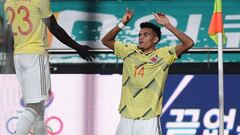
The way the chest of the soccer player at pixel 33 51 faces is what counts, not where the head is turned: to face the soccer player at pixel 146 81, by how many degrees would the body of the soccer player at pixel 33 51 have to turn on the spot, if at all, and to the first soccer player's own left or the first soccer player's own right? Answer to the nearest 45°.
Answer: approximately 45° to the first soccer player's own right

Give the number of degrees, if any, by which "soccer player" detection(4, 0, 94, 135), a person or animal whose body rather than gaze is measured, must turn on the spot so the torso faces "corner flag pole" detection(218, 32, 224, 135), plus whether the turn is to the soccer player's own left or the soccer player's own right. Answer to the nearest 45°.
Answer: approximately 45° to the soccer player's own right

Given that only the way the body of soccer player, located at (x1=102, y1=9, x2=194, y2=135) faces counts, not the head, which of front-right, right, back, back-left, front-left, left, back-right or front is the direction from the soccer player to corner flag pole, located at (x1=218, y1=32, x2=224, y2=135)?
back-left

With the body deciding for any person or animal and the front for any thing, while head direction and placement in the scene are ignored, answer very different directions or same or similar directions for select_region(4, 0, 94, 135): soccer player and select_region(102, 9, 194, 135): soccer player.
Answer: very different directions

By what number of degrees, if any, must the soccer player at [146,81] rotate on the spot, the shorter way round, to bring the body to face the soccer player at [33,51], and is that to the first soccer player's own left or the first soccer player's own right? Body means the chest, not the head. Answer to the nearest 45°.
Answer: approximately 45° to the first soccer player's own right

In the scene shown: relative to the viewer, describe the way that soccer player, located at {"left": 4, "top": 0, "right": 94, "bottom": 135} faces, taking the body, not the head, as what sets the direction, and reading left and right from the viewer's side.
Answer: facing away from the viewer and to the right of the viewer

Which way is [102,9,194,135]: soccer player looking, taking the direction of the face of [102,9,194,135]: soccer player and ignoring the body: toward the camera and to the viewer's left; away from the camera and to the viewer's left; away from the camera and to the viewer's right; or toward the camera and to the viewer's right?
toward the camera and to the viewer's left

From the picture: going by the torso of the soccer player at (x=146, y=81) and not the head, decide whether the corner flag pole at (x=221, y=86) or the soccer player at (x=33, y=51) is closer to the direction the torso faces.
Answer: the soccer player

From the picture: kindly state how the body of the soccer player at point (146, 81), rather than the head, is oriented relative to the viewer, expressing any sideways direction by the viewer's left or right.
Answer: facing the viewer and to the left of the viewer
